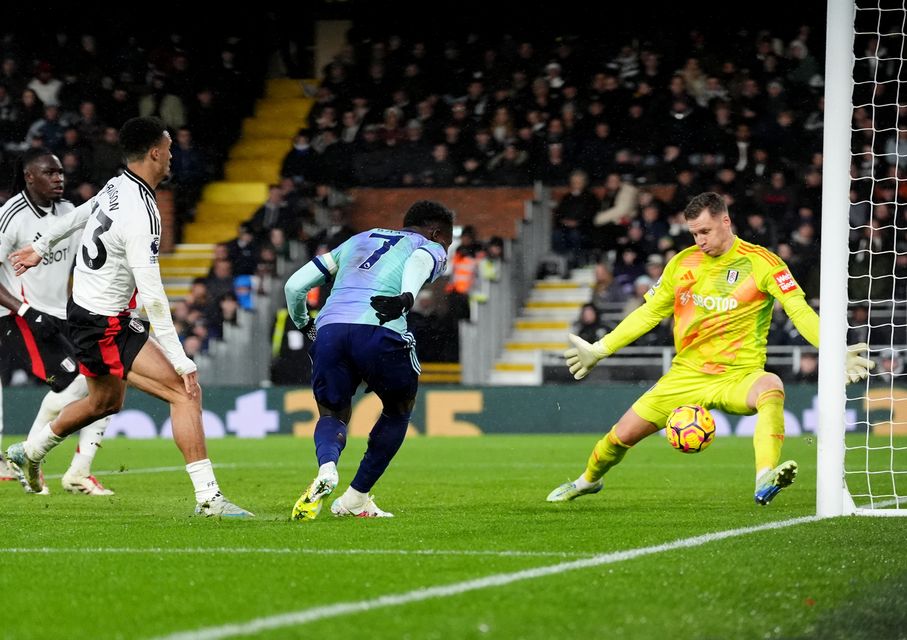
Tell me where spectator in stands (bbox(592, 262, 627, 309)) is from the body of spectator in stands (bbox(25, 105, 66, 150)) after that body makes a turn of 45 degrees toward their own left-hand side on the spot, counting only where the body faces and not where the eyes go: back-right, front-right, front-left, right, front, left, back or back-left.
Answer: front

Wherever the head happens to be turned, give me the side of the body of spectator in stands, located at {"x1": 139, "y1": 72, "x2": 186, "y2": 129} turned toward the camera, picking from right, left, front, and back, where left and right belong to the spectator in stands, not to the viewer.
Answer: front

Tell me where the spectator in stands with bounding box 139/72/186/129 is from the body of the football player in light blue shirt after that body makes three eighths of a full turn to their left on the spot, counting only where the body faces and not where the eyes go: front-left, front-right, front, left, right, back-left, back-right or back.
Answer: right

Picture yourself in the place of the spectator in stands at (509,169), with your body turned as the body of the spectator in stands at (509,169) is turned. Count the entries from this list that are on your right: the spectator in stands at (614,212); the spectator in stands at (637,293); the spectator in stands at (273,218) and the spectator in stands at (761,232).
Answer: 1

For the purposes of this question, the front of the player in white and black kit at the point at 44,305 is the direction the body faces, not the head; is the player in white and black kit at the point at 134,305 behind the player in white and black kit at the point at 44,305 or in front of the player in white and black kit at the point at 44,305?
in front

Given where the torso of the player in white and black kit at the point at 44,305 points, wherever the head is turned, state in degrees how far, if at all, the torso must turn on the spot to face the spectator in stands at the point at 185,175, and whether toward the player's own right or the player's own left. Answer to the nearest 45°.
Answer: approximately 135° to the player's own left

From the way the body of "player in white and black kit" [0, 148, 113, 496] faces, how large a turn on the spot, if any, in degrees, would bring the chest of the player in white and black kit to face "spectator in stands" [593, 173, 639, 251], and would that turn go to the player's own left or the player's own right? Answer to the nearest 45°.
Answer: approximately 90° to the player's own left

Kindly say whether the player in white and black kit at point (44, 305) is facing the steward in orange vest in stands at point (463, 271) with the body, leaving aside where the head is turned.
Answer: no

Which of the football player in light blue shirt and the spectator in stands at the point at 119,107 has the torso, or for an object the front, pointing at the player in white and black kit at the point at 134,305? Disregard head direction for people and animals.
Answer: the spectator in stands

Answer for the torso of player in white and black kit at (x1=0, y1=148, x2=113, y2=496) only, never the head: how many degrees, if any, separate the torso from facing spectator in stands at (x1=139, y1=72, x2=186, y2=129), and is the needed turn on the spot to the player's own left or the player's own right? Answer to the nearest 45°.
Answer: approximately 135° to the player's own left

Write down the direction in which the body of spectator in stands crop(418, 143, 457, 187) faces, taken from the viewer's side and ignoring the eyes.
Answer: toward the camera

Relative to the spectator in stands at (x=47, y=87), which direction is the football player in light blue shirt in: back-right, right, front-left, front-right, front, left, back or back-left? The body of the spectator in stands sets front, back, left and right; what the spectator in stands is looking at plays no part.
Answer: front

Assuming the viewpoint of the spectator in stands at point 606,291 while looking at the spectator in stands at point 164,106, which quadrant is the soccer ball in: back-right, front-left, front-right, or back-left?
back-left

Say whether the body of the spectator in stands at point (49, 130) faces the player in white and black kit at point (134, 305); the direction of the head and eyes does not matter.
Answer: yes

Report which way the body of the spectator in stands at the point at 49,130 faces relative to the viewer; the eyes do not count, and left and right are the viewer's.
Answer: facing the viewer

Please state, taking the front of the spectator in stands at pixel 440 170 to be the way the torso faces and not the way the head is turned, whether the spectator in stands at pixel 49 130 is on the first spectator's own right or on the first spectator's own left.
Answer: on the first spectator's own right

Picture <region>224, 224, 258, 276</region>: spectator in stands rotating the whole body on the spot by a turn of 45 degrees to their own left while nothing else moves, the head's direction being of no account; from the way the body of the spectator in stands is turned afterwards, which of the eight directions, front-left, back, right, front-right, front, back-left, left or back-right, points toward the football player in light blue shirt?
front-right

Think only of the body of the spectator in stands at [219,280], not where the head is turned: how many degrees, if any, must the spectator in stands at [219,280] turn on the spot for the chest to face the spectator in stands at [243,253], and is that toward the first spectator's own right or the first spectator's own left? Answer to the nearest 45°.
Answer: approximately 135° to the first spectator's own left

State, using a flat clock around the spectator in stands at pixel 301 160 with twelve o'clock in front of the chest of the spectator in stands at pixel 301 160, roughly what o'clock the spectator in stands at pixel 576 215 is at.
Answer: the spectator in stands at pixel 576 215 is roughly at 10 o'clock from the spectator in stands at pixel 301 160.

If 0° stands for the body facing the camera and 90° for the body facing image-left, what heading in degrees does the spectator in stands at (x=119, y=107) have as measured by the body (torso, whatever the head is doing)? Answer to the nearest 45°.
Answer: approximately 0°

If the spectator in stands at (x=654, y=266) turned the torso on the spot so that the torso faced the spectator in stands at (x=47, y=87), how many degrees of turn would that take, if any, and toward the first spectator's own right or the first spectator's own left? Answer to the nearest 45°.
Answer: approximately 90° to the first spectator's own right

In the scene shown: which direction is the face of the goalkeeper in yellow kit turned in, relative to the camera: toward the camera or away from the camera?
toward the camera
